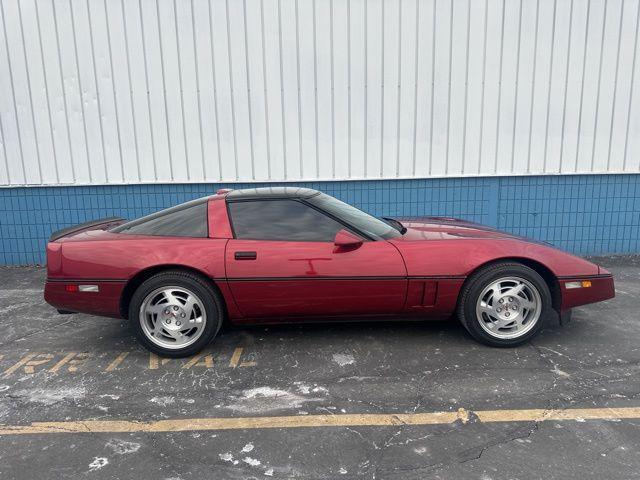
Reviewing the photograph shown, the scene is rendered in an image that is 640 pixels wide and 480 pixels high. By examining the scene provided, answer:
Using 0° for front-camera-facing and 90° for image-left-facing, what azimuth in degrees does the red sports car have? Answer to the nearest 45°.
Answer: approximately 270°
